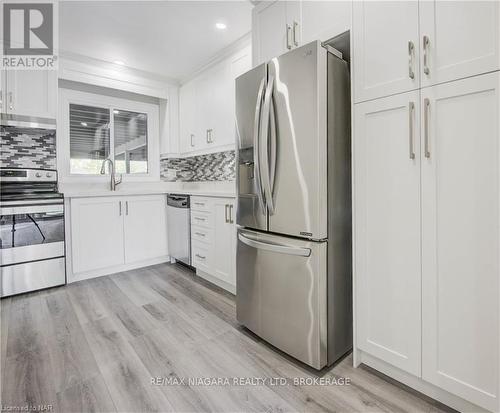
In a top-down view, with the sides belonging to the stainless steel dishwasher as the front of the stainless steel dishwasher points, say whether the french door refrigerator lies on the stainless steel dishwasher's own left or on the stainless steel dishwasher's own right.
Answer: on the stainless steel dishwasher's own left

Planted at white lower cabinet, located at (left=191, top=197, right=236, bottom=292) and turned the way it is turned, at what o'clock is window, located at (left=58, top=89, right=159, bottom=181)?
The window is roughly at 3 o'clock from the white lower cabinet.

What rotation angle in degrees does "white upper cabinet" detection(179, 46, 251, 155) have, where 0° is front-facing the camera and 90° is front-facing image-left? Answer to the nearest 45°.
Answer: approximately 45°

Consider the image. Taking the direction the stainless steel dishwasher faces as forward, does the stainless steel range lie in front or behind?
in front

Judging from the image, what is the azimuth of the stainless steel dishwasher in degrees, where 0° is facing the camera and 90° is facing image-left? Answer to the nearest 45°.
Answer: approximately 45°

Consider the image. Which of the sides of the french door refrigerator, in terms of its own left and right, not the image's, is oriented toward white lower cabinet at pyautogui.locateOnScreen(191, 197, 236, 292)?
right

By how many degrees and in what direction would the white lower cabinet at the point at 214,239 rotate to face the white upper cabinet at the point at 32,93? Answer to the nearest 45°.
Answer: approximately 45° to its right
